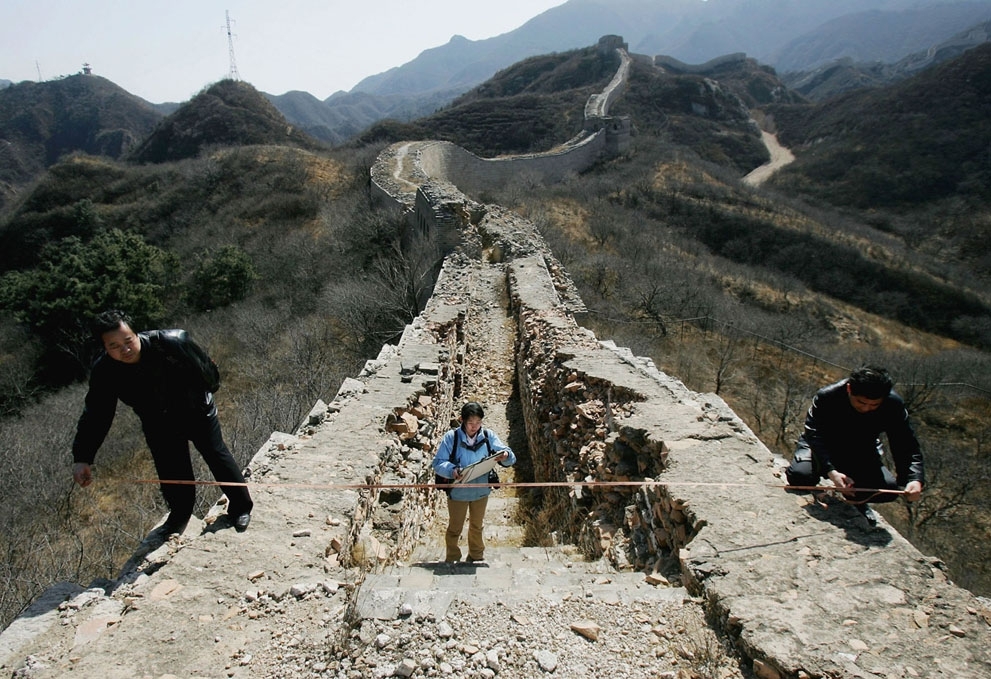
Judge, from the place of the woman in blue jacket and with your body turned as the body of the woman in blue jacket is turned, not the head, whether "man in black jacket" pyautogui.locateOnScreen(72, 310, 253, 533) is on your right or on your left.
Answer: on your right

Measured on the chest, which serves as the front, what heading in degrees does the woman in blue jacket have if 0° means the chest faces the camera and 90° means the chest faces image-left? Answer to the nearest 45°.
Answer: approximately 0°

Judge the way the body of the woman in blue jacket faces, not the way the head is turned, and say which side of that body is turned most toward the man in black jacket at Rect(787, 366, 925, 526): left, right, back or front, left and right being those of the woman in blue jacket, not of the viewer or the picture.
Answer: left
